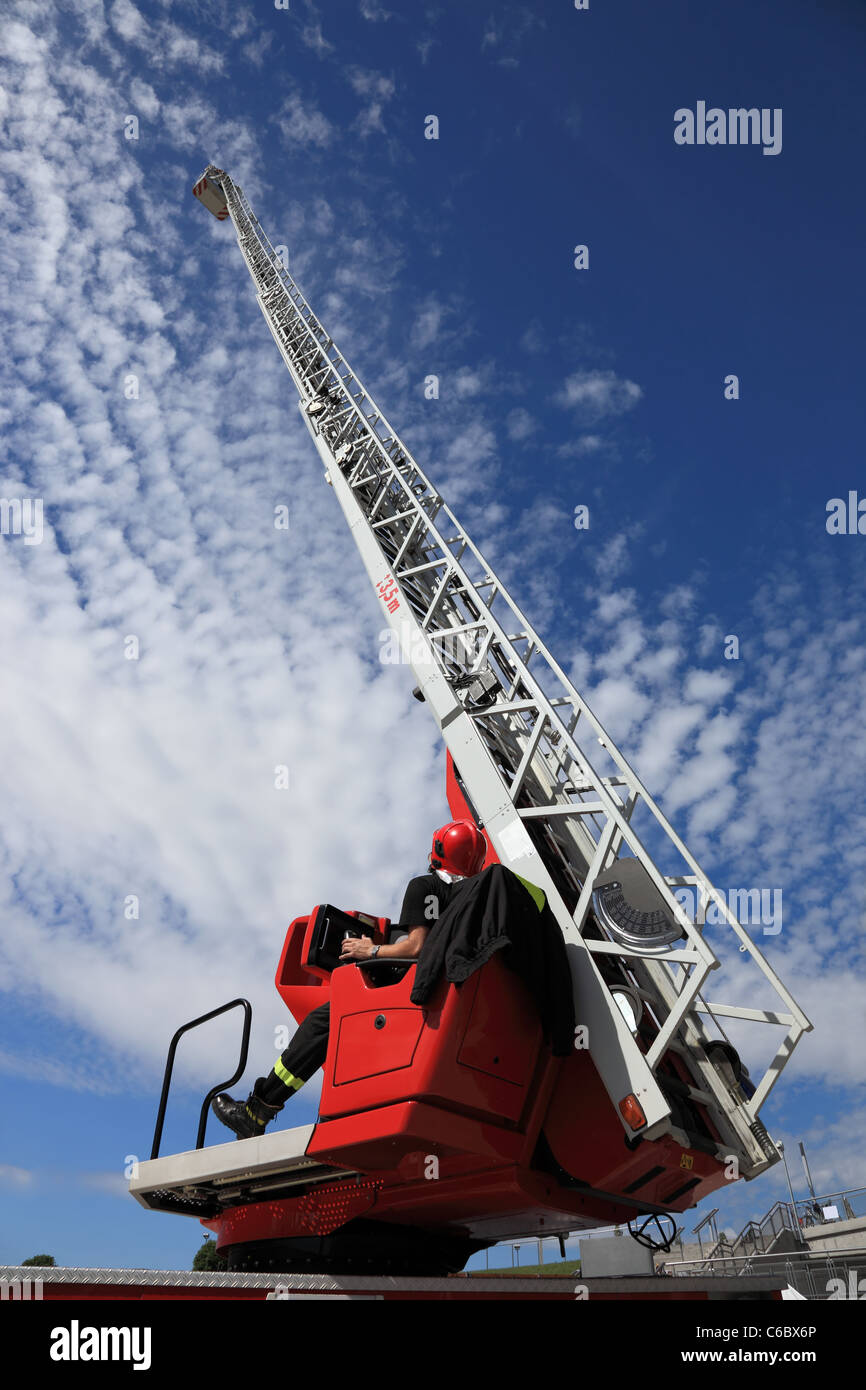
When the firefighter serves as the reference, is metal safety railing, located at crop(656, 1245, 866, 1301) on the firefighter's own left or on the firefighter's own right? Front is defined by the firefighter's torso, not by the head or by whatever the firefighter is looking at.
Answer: on the firefighter's own right

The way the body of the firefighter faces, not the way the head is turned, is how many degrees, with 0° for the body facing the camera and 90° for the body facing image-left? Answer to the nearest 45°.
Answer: approximately 135°
